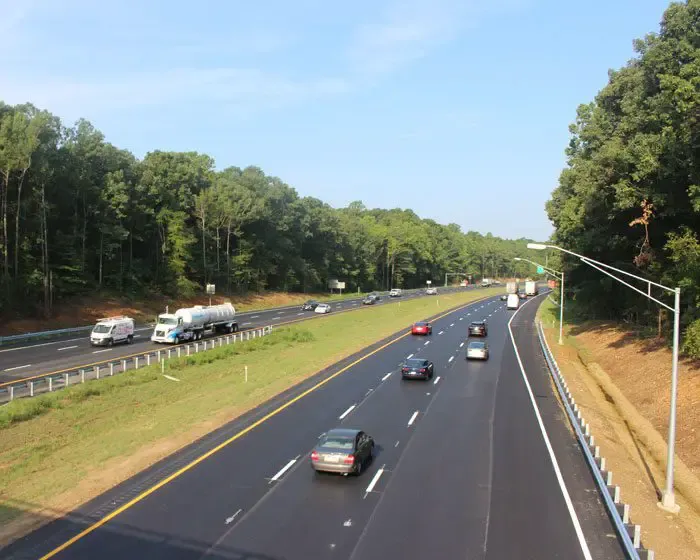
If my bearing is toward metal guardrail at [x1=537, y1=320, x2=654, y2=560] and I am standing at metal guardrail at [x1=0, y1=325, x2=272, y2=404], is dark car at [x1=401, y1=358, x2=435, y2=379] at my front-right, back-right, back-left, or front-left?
front-left

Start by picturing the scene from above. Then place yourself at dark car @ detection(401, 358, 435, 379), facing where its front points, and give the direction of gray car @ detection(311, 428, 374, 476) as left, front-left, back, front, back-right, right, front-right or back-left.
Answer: back

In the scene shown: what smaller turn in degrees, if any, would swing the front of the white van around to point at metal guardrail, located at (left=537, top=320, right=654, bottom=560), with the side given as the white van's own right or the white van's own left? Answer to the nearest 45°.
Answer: approximately 45° to the white van's own left

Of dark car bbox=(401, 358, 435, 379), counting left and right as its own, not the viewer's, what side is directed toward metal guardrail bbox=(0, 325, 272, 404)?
left

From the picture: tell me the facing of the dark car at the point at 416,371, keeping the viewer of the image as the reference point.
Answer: facing away from the viewer

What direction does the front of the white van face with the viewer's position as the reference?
facing the viewer and to the left of the viewer

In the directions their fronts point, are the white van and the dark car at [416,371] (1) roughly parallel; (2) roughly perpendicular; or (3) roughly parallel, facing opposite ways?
roughly parallel, facing opposite ways

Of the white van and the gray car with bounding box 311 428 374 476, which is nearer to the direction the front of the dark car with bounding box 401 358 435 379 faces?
the white van

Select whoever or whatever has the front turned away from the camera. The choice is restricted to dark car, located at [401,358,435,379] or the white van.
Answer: the dark car

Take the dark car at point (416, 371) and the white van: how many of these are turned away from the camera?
1
